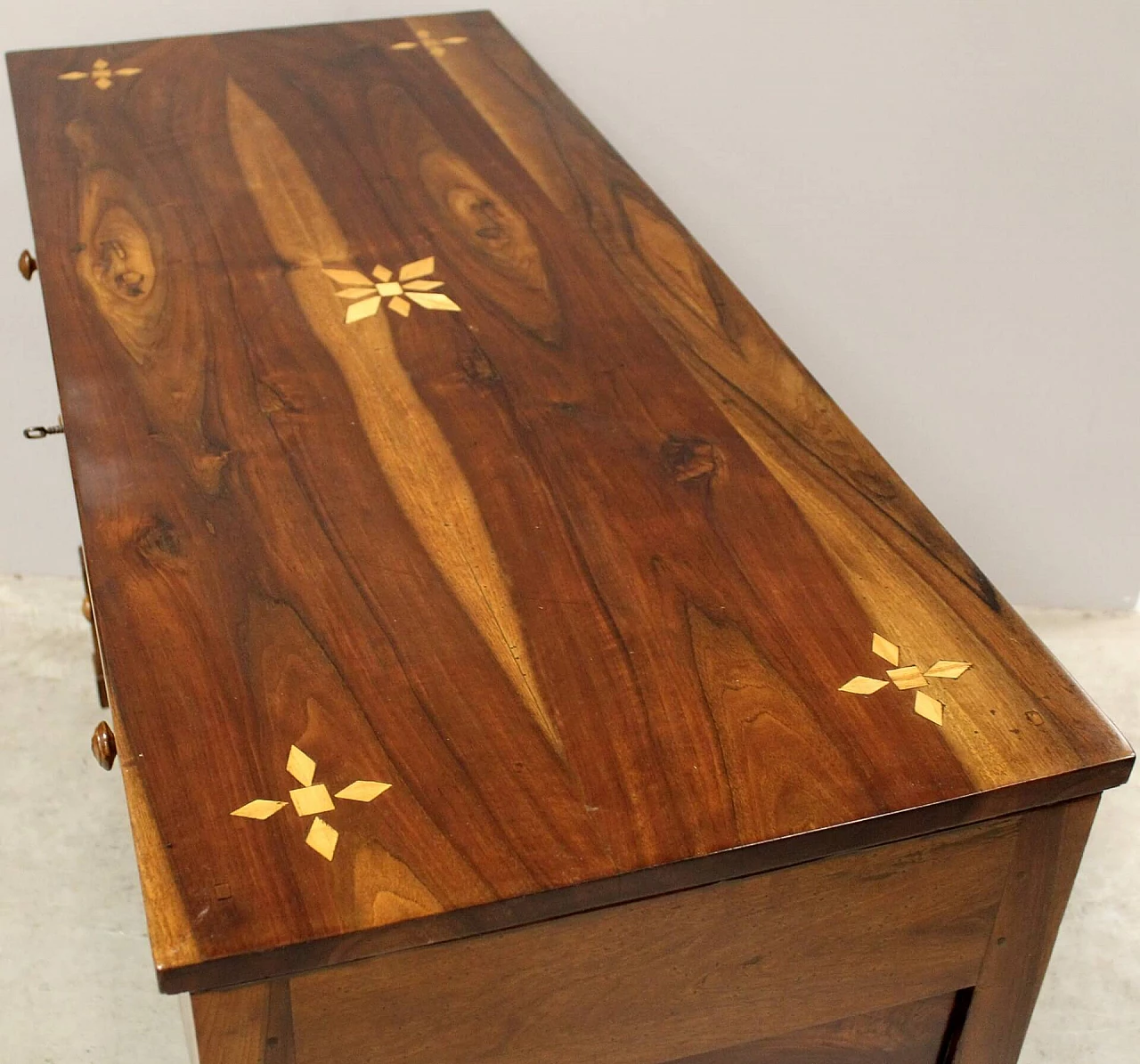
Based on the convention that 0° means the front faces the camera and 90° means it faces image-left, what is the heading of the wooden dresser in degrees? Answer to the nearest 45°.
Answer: approximately 90°
